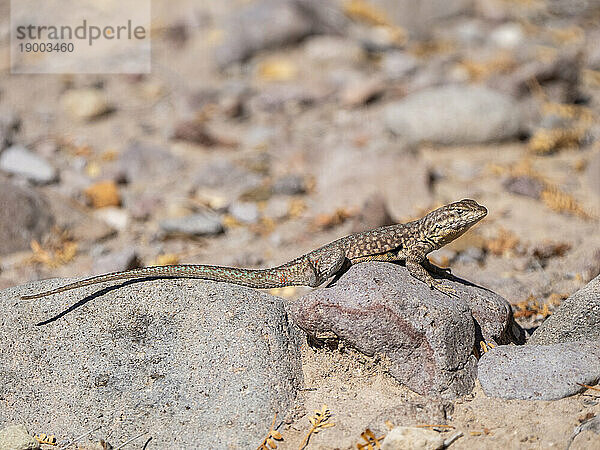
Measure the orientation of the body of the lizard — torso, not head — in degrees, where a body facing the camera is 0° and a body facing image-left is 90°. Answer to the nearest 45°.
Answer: approximately 270°

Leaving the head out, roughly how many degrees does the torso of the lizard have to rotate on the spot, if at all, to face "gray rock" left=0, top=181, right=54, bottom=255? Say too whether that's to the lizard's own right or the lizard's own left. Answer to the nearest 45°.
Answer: approximately 135° to the lizard's own left

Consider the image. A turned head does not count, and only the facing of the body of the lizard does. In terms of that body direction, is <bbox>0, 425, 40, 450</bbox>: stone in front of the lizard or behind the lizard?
behind

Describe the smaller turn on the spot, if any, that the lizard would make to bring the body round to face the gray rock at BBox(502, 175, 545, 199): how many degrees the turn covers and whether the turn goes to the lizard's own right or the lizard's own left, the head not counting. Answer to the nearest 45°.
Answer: approximately 45° to the lizard's own left

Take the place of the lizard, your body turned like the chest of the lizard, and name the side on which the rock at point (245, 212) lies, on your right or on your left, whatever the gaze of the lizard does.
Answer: on your left

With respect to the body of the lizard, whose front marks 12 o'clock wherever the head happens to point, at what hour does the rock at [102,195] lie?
The rock is roughly at 8 o'clock from the lizard.

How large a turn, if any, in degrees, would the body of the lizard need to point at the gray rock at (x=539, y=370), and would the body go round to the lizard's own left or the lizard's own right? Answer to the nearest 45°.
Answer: approximately 45° to the lizard's own right

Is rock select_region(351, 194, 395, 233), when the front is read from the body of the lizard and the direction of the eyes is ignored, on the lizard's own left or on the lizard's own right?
on the lizard's own left

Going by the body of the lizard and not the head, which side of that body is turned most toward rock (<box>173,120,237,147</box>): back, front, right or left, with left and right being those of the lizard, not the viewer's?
left
